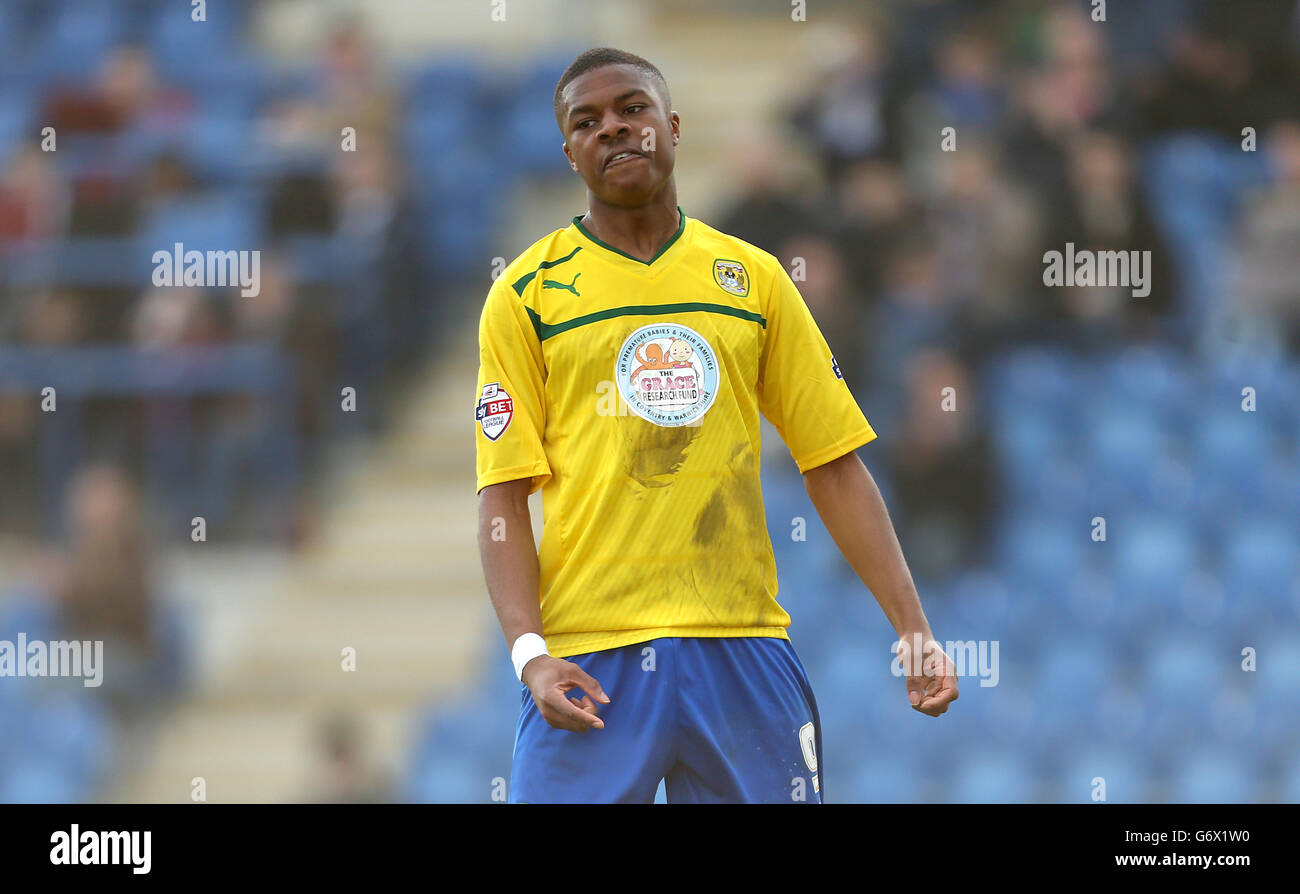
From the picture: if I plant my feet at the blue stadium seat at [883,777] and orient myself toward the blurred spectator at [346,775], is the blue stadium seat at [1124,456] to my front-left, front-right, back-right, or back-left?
back-right

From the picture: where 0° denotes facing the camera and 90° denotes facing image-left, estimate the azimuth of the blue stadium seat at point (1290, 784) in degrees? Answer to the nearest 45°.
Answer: approximately 0°

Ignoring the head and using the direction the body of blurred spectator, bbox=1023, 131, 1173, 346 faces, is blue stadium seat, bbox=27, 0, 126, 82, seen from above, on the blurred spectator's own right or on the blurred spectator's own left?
on the blurred spectator's own right

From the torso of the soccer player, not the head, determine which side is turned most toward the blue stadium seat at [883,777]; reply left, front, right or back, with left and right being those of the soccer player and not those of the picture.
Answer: back
